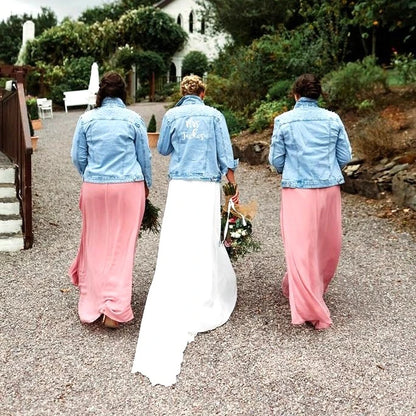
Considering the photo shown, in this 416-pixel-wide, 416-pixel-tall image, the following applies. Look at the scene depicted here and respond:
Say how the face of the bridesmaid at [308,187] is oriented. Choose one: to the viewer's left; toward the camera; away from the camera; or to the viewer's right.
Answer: away from the camera

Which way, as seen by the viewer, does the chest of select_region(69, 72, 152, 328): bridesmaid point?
away from the camera

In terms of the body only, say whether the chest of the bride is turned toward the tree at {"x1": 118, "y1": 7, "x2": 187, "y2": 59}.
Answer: yes

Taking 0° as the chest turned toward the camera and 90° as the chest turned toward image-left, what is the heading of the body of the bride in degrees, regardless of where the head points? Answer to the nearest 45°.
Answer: approximately 180°

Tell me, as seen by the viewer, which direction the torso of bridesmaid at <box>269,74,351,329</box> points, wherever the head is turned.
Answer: away from the camera

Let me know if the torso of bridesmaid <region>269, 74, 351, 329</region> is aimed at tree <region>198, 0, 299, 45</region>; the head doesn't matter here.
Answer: yes

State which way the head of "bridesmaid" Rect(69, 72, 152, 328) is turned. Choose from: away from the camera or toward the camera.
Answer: away from the camera
